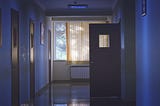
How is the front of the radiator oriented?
toward the camera

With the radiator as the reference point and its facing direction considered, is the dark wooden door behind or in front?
in front
